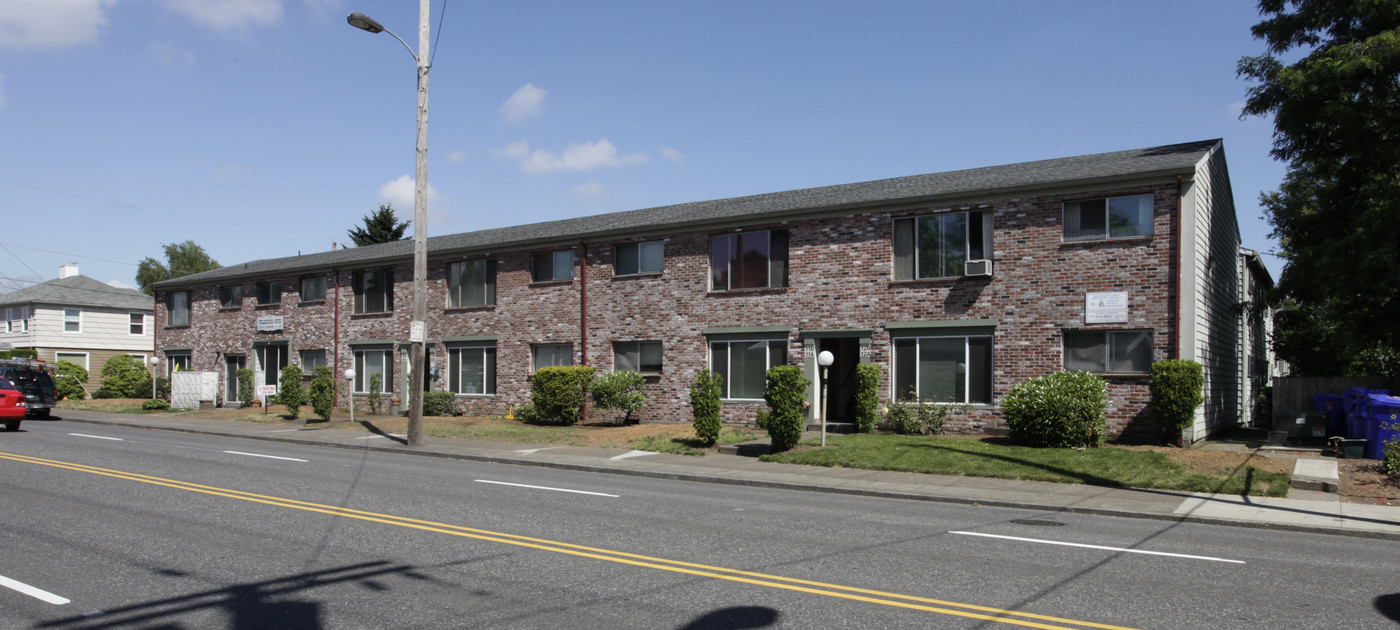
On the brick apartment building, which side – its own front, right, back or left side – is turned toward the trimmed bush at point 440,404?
right

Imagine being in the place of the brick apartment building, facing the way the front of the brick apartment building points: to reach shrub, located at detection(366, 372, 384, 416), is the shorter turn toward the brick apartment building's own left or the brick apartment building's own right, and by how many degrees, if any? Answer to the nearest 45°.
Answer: approximately 90° to the brick apartment building's own right

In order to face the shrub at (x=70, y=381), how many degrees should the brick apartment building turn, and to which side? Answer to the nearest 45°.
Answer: approximately 90° to its right

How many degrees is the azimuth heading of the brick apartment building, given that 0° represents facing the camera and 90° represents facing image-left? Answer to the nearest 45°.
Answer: approximately 45°

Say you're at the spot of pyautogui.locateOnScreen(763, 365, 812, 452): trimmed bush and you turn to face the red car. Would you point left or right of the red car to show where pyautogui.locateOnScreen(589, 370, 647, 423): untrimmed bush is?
right

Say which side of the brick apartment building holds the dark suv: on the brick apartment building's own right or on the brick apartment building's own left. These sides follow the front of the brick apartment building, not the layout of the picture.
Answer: on the brick apartment building's own right

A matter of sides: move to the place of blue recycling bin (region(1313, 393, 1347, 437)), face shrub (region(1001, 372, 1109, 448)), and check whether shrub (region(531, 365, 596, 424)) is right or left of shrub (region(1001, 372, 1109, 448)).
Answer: right

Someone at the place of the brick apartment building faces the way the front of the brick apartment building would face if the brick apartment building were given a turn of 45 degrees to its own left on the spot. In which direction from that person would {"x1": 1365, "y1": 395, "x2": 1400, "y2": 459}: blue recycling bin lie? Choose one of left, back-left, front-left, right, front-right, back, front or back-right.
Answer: front-left

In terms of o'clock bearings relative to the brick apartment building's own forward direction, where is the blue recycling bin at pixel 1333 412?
The blue recycling bin is roughly at 8 o'clock from the brick apartment building.

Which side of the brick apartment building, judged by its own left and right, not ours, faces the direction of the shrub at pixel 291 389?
right
